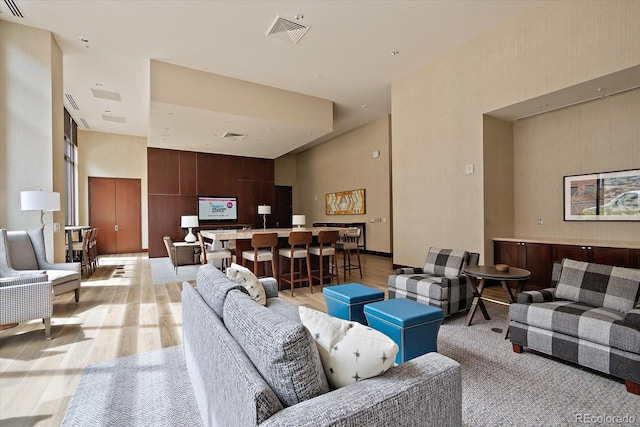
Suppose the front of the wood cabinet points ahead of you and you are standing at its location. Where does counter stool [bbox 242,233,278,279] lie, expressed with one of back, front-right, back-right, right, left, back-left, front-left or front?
front

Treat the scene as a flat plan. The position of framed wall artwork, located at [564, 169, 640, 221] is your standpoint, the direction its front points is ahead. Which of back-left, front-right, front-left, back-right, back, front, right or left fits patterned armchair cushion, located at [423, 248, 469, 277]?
front

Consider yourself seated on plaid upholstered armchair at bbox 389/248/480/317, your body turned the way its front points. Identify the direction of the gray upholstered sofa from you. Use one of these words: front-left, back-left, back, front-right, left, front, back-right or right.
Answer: front-left

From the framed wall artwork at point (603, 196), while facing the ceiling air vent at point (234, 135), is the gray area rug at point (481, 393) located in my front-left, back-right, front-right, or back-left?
front-left

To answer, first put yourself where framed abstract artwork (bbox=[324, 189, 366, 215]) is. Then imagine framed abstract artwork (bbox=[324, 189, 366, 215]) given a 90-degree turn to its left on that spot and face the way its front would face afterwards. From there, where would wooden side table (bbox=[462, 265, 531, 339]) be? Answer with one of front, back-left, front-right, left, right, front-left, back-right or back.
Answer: front-right

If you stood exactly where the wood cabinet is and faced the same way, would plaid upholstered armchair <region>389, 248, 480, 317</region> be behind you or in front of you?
in front

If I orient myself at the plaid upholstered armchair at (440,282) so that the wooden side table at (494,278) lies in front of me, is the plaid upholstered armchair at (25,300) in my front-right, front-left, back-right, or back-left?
back-right

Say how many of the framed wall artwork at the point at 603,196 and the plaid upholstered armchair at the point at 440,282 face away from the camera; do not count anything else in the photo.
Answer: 0

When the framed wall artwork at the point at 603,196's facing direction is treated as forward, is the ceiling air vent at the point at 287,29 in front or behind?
in front

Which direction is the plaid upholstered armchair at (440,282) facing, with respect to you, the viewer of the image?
facing the viewer and to the left of the viewer

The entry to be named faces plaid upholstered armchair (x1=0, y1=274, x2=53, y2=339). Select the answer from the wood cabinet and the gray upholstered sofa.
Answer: the wood cabinet

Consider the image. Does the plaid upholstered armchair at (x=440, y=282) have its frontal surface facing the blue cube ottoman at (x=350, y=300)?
yes

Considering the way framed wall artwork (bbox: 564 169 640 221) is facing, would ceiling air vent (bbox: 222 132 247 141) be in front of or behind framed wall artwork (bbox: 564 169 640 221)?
in front

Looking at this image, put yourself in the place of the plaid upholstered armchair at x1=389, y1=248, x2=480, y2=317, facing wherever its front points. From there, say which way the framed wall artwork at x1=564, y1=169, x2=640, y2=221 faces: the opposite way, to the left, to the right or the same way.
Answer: the same way

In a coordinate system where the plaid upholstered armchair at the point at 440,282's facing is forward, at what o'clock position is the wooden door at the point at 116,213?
The wooden door is roughly at 2 o'clock from the plaid upholstered armchair.

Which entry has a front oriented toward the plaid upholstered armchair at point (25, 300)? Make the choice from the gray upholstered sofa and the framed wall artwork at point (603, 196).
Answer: the framed wall artwork

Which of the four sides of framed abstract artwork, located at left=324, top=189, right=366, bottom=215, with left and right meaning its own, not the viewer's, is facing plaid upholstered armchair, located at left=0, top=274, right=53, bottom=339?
front
